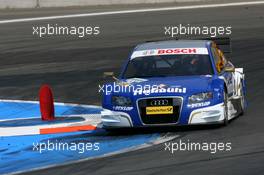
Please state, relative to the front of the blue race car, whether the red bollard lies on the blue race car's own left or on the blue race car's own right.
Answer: on the blue race car's own right

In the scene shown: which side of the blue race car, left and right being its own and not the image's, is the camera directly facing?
front
